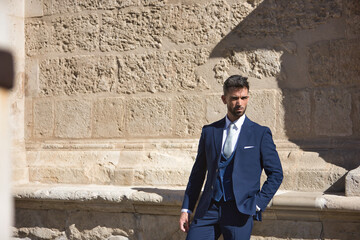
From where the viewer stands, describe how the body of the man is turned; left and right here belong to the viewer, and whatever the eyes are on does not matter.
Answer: facing the viewer

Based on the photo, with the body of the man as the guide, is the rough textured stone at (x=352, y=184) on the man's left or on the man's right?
on the man's left
